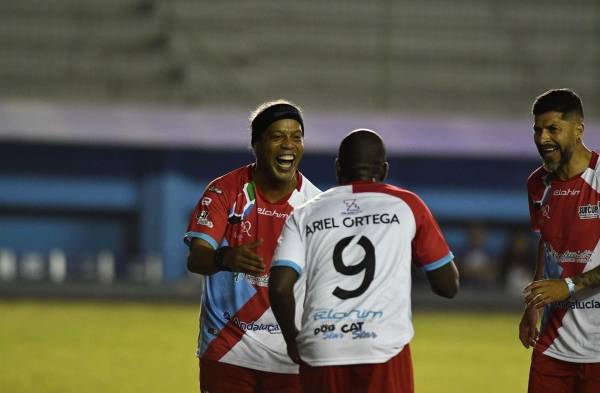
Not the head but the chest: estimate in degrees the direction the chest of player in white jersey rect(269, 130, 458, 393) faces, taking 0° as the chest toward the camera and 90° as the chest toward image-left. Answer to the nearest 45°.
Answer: approximately 180°

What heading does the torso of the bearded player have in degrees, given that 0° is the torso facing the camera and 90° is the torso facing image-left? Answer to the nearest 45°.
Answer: approximately 45°
